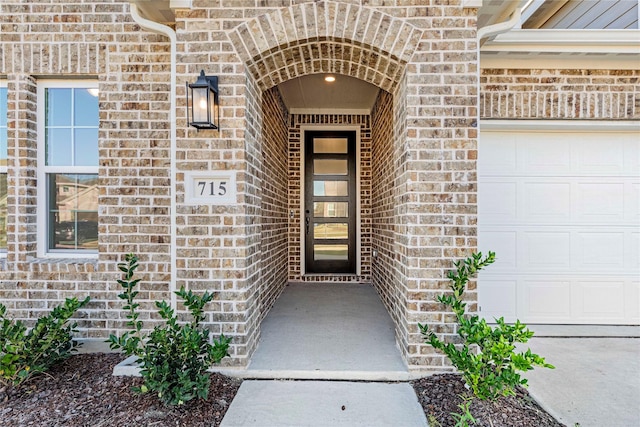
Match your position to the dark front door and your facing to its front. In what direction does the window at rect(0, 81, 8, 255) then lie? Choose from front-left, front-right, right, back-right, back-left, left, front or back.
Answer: front-right

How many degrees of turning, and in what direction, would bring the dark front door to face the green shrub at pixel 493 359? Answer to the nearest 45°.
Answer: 0° — it already faces it

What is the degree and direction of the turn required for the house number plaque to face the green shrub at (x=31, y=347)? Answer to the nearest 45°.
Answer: approximately 90° to its right

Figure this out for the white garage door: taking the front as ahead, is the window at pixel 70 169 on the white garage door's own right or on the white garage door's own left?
on the white garage door's own right

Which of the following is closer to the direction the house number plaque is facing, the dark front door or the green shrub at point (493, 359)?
the green shrub

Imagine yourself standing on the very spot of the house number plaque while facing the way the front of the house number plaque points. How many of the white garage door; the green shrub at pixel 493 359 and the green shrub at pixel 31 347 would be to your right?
1

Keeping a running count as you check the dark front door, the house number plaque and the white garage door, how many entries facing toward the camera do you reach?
3

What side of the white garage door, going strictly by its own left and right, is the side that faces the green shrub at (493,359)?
front

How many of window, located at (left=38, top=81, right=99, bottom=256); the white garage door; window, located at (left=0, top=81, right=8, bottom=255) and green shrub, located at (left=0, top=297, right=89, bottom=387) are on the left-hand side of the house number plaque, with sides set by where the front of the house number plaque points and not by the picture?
1

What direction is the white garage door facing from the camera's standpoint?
toward the camera

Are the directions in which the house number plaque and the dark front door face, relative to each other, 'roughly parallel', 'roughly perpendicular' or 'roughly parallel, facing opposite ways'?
roughly parallel

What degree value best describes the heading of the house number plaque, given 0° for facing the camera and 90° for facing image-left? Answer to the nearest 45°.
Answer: approximately 0°

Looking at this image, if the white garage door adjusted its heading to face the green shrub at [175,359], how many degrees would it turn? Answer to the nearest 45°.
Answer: approximately 45° to its right
